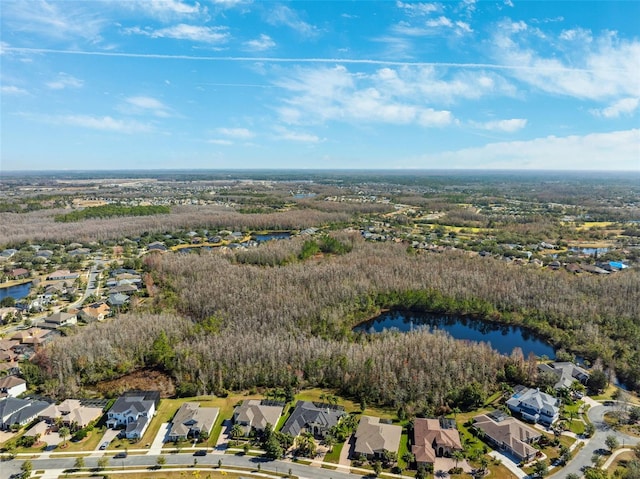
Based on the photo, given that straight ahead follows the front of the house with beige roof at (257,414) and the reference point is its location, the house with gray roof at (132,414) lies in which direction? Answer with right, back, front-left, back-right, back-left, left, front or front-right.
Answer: right

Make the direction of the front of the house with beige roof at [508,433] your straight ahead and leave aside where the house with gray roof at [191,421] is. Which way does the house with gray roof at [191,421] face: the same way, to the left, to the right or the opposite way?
the same way

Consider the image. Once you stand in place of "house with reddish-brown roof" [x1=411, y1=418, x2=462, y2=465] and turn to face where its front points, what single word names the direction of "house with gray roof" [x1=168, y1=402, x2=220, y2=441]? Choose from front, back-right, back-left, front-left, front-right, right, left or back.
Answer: right

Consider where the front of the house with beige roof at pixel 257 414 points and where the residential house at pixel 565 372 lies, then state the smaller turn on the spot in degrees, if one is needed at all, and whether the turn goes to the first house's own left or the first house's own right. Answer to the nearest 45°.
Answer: approximately 90° to the first house's own left

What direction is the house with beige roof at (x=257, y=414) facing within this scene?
toward the camera

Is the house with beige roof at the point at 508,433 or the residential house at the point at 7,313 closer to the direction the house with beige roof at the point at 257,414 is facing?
the house with beige roof

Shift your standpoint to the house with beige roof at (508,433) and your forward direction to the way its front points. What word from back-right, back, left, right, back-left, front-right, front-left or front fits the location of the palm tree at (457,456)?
right

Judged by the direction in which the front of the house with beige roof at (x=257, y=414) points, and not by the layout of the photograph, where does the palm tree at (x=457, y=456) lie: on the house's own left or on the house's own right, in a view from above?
on the house's own left

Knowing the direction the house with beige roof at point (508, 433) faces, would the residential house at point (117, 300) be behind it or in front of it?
behind

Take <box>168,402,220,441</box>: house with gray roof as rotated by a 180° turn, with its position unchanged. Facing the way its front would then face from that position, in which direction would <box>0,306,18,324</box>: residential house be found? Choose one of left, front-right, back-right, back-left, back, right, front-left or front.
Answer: front-left

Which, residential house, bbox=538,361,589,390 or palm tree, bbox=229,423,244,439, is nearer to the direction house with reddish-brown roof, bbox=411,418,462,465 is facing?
the palm tree

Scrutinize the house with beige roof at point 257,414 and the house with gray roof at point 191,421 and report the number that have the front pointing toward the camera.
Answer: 2

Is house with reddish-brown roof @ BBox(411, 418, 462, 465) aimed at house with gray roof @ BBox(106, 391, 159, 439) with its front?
no

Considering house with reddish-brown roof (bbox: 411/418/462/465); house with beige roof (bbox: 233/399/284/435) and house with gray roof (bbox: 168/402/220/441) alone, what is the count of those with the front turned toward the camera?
3

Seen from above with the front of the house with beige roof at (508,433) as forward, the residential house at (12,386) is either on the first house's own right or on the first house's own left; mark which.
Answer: on the first house's own right

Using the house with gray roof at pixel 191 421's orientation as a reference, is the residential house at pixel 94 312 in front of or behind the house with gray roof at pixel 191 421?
behind

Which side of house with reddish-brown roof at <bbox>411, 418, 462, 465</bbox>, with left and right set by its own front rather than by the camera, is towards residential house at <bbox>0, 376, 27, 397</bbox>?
right

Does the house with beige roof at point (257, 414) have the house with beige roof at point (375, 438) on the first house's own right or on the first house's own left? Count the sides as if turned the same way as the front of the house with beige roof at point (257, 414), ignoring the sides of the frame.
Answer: on the first house's own left

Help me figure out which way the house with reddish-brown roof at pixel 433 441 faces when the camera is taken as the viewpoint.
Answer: facing the viewer
